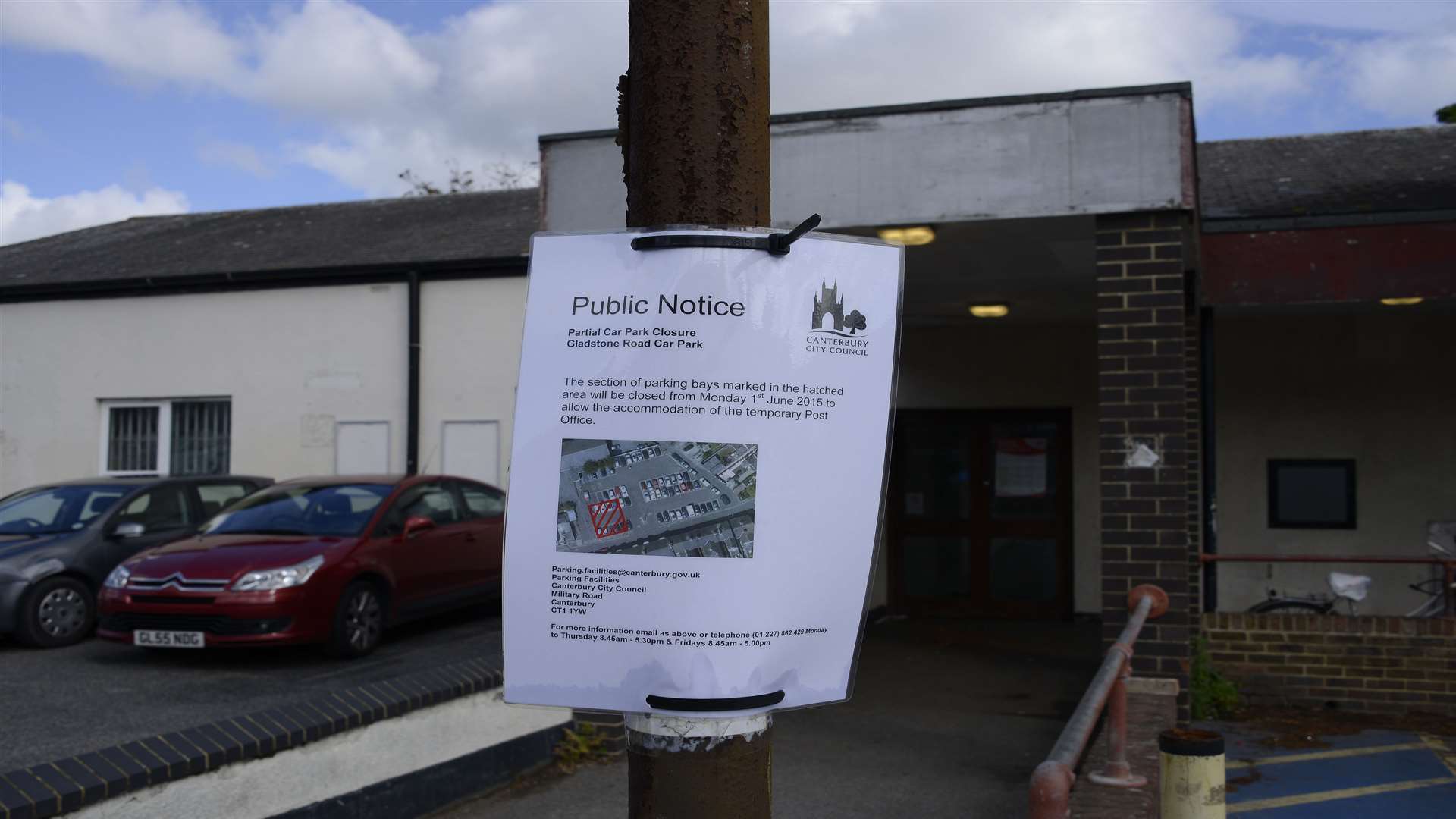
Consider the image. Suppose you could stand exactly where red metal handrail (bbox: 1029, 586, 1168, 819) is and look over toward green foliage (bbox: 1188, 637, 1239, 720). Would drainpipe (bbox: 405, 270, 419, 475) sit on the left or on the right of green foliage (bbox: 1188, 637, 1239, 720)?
left

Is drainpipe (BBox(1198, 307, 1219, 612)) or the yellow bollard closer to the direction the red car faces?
the yellow bollard

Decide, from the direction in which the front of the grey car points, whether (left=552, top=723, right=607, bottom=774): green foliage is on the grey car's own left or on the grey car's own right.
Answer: on the grey car's own left

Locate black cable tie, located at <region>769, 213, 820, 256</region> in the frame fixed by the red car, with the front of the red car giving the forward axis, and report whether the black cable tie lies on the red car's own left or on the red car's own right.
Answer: on the red car's own left

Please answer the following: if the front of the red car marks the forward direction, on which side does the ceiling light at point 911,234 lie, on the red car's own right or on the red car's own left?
on the red car's own left

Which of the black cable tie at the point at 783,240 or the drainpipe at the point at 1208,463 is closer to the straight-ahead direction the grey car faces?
the black cable tie

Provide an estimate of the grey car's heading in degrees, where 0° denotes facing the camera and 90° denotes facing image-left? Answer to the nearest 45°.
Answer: approximately 45°

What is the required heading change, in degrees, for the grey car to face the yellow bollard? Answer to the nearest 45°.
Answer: approximately 45° to its left

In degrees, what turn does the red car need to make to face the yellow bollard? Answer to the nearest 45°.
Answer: approximately 45° to its left

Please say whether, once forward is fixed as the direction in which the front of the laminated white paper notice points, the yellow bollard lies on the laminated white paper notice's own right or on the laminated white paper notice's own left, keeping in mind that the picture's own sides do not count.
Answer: on the laminated white paper notice's own left
